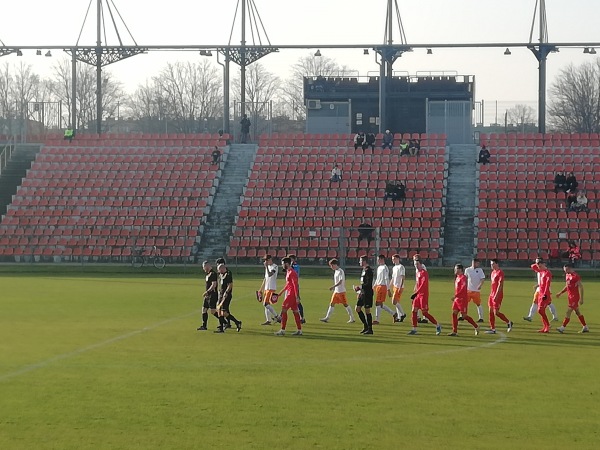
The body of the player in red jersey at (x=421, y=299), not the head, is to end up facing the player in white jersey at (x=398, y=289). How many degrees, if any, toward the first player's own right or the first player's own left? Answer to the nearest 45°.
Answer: approximately 90° to the first player's own right

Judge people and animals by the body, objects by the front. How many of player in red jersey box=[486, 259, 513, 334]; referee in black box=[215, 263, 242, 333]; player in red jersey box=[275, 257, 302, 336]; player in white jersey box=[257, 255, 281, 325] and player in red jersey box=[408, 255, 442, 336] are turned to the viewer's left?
5

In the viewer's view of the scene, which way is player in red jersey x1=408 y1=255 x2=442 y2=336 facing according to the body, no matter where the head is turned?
to the viewer's left

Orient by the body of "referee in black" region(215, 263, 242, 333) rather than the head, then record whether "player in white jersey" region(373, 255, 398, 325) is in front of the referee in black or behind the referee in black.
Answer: behind

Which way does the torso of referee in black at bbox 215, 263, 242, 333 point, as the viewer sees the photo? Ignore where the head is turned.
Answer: to the viewer's left

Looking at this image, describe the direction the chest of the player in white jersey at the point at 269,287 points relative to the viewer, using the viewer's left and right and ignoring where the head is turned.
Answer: facing to the left of the viewer

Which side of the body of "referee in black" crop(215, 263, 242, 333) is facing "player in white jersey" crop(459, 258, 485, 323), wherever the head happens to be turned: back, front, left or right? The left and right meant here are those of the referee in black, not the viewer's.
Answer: back

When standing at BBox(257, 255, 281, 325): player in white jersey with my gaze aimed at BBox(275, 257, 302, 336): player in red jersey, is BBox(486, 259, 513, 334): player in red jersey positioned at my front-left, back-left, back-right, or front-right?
front-left

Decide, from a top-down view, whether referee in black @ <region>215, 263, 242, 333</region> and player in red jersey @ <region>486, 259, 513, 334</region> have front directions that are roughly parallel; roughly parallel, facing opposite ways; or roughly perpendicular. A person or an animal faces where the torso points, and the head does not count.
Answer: roughly parallel

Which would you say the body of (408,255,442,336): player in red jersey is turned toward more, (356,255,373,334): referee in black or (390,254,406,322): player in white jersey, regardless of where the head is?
the referee in black

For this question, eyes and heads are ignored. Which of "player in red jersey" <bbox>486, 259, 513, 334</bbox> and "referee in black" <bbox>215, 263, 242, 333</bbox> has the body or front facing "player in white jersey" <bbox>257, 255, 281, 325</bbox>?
the player in red jersey

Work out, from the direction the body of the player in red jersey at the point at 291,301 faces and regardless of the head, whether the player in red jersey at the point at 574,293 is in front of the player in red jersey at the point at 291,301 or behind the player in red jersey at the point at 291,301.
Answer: behind
